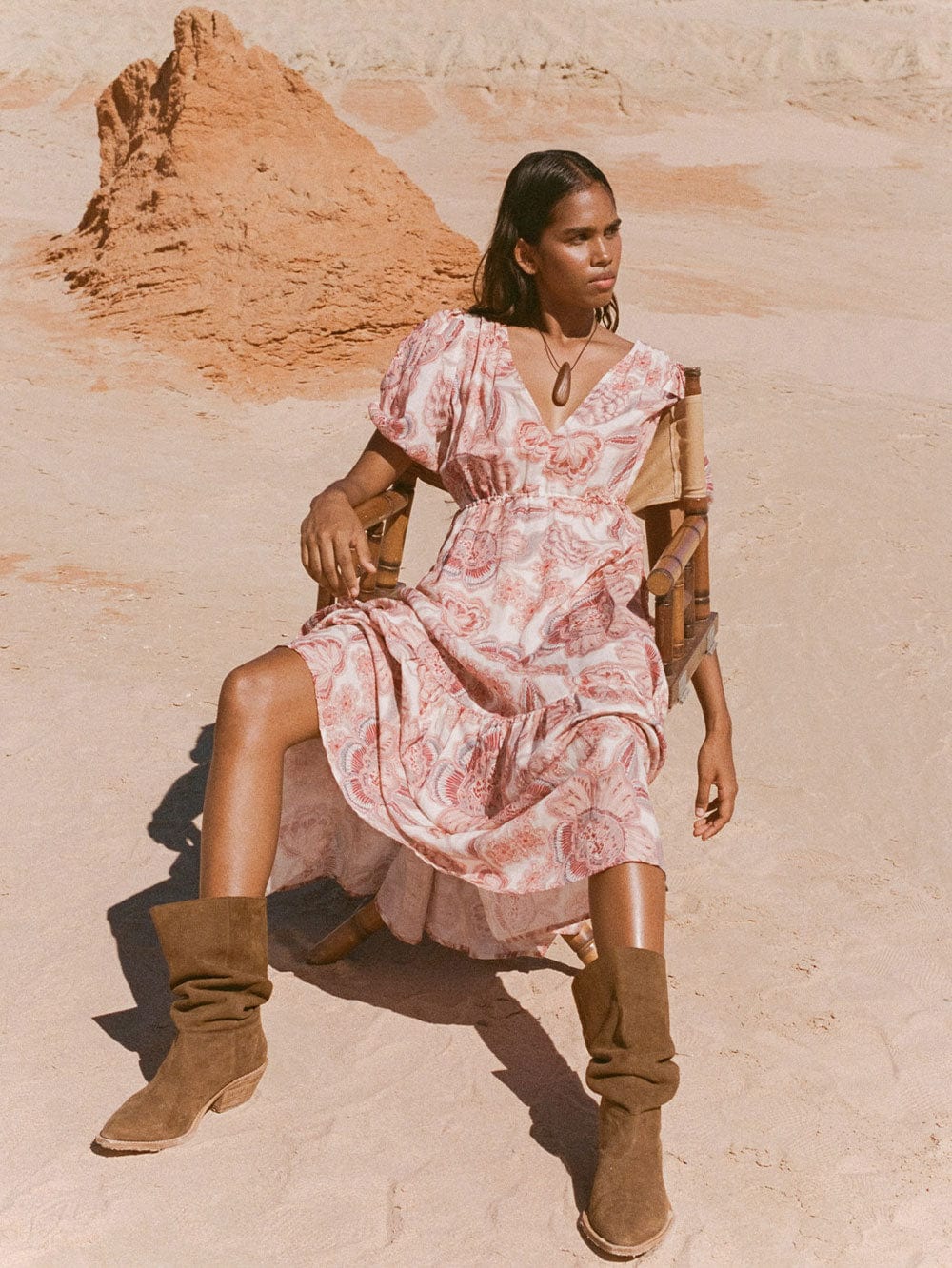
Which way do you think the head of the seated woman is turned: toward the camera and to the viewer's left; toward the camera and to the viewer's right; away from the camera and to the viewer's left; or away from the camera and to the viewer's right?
toward the camera and to the viewer's right

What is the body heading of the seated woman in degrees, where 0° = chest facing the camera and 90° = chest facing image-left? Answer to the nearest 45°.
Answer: approximately 0°
